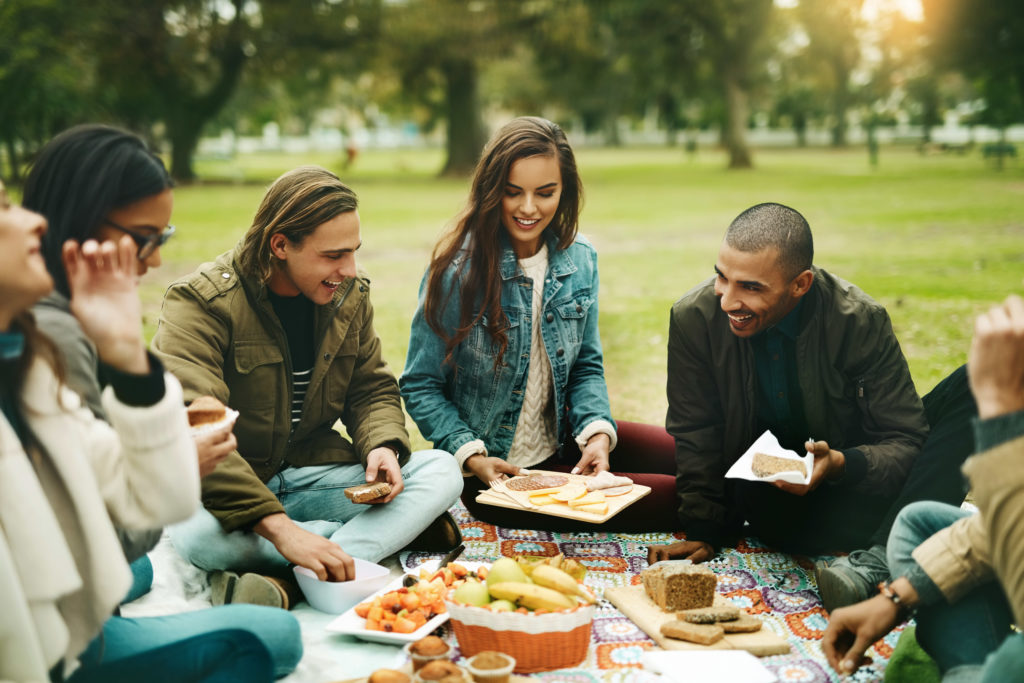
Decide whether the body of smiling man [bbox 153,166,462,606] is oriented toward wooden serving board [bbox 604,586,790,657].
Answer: yes

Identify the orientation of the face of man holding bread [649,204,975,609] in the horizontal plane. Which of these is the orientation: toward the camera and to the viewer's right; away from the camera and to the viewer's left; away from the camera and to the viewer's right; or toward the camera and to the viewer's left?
toward the camera and to the viewer's left

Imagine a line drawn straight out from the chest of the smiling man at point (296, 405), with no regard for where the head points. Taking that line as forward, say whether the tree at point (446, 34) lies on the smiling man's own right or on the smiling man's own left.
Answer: on the smiling man's own left

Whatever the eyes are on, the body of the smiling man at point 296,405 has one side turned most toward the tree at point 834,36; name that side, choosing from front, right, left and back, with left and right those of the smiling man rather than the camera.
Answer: left

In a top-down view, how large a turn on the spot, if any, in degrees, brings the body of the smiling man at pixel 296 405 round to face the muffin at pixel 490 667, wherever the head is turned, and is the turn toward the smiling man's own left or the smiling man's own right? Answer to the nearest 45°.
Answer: approximately 45° to the smiling man's own right

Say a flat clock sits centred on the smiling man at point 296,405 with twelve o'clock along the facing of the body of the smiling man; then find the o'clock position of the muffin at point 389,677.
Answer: The muffin is roughly at 1 o'clock from the smiling man.

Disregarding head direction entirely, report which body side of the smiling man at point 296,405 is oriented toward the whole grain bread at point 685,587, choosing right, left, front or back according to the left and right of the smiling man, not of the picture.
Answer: front

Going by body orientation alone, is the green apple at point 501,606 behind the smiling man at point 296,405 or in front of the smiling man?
in front

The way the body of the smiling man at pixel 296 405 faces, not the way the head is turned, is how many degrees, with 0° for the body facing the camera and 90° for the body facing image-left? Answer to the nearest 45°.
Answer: approximately 315°

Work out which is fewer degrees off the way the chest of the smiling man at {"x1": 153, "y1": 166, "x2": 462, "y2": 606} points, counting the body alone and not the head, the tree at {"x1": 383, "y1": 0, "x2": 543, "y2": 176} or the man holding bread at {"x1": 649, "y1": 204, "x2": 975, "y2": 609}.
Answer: the man holding bread

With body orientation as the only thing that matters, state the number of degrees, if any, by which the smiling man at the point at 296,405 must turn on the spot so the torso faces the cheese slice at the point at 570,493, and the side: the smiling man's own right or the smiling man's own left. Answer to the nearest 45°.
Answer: approximately 45° to the smiling man's own left

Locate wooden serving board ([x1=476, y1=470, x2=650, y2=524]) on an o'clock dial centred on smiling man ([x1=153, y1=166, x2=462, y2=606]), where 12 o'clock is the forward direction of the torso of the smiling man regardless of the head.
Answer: The wooden serving board is roughly at 11 o'clock from the smiling man.
